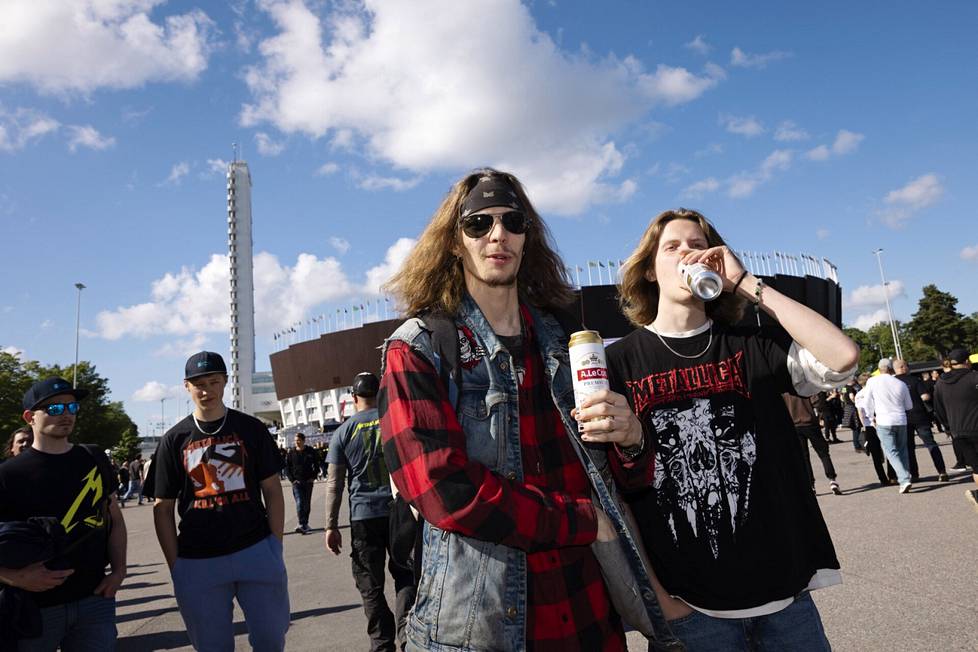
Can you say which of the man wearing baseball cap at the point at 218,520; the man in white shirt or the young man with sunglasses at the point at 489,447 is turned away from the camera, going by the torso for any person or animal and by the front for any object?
the man in white shirt

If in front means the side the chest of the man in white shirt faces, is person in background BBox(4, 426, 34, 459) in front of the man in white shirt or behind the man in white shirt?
behind

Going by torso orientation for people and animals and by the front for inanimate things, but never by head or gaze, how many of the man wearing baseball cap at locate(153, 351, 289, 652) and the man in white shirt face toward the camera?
1

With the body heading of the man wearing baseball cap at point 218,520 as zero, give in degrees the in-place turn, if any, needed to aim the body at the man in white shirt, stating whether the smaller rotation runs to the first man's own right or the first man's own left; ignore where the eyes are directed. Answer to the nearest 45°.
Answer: approximately 90° to the first man's own left

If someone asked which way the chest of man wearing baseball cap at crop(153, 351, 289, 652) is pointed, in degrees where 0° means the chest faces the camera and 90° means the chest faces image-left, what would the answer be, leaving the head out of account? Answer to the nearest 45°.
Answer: approximately 0°

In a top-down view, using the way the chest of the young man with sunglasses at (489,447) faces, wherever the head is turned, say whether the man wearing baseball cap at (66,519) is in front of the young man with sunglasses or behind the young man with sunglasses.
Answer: behind

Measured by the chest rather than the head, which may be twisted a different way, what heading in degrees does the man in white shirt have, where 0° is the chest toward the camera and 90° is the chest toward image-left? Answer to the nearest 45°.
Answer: approximately 180°

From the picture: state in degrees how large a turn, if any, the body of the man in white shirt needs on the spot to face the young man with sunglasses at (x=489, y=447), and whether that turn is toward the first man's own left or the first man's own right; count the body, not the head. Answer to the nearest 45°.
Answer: approximately 180°

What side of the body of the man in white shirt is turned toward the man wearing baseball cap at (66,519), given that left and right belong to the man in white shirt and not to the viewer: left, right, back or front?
back
